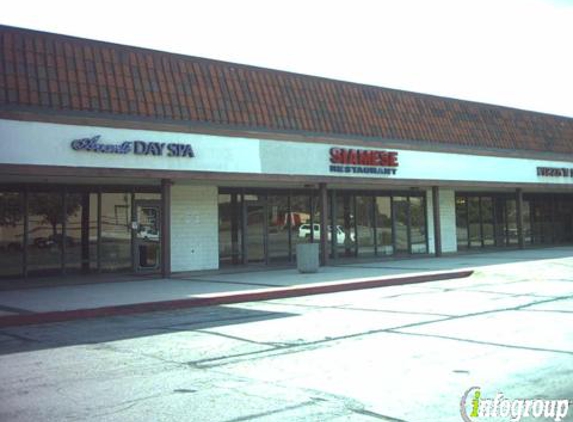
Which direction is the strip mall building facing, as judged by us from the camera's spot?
facing the viewer and to the right of the viewer
